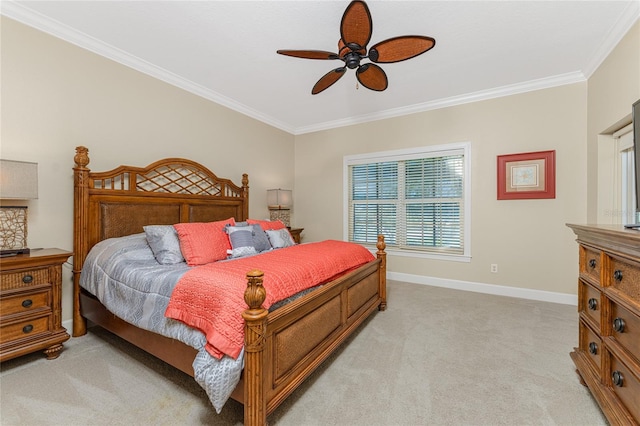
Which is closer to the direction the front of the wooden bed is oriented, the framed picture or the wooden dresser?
the wooden dresser

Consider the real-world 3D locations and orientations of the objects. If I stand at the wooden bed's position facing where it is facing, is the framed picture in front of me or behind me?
in front

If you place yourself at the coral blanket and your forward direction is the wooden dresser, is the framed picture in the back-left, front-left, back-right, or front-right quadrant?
front-left

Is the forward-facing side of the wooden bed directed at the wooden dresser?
yes

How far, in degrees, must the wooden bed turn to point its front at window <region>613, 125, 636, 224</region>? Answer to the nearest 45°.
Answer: approximately 45° to its left

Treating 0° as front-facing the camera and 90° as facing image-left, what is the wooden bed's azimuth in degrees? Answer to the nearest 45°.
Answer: approximately 315°
